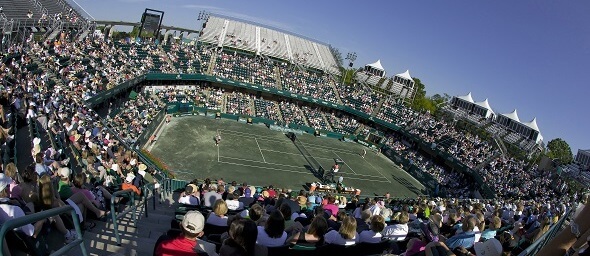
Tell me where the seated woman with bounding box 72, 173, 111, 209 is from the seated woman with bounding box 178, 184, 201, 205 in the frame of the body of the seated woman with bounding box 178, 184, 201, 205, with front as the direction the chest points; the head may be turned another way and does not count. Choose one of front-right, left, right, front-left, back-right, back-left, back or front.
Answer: back-left

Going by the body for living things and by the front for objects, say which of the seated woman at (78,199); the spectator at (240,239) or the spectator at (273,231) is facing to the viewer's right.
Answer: the seated woman

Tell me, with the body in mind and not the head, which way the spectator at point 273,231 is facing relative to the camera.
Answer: away from the camera

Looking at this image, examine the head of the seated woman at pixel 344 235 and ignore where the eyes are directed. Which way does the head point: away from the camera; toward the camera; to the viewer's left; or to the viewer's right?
away from the camera

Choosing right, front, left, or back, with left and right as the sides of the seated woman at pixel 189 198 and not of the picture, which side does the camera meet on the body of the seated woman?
back

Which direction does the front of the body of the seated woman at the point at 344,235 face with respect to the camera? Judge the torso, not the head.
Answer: away from the camera

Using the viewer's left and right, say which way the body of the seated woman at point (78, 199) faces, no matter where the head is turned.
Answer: facing to the right of the viewer

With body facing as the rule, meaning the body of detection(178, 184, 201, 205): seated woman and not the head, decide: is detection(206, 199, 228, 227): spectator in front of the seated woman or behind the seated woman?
behind

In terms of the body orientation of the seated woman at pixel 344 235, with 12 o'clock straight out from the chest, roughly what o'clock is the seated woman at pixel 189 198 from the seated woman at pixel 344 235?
the seated woman at pixel 189 198 is roughly at 10 o'clock from the seated woman at pixel 344 235.

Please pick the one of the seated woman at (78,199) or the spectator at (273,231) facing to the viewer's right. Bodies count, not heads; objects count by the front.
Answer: the seated woman

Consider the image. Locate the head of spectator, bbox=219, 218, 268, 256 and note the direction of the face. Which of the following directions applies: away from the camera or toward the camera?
away from the camera

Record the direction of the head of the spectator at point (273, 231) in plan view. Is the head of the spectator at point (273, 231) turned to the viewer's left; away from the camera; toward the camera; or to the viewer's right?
away from the camera

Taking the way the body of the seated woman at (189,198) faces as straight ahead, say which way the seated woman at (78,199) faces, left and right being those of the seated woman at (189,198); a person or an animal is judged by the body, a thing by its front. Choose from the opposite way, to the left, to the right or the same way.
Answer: to the right

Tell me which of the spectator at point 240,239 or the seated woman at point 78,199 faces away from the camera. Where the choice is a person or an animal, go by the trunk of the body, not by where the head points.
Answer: the spectator

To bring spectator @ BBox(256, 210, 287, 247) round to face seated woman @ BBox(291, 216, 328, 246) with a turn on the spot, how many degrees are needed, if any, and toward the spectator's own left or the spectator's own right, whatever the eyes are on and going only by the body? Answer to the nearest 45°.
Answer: approximately 45° to the spectator's own right
